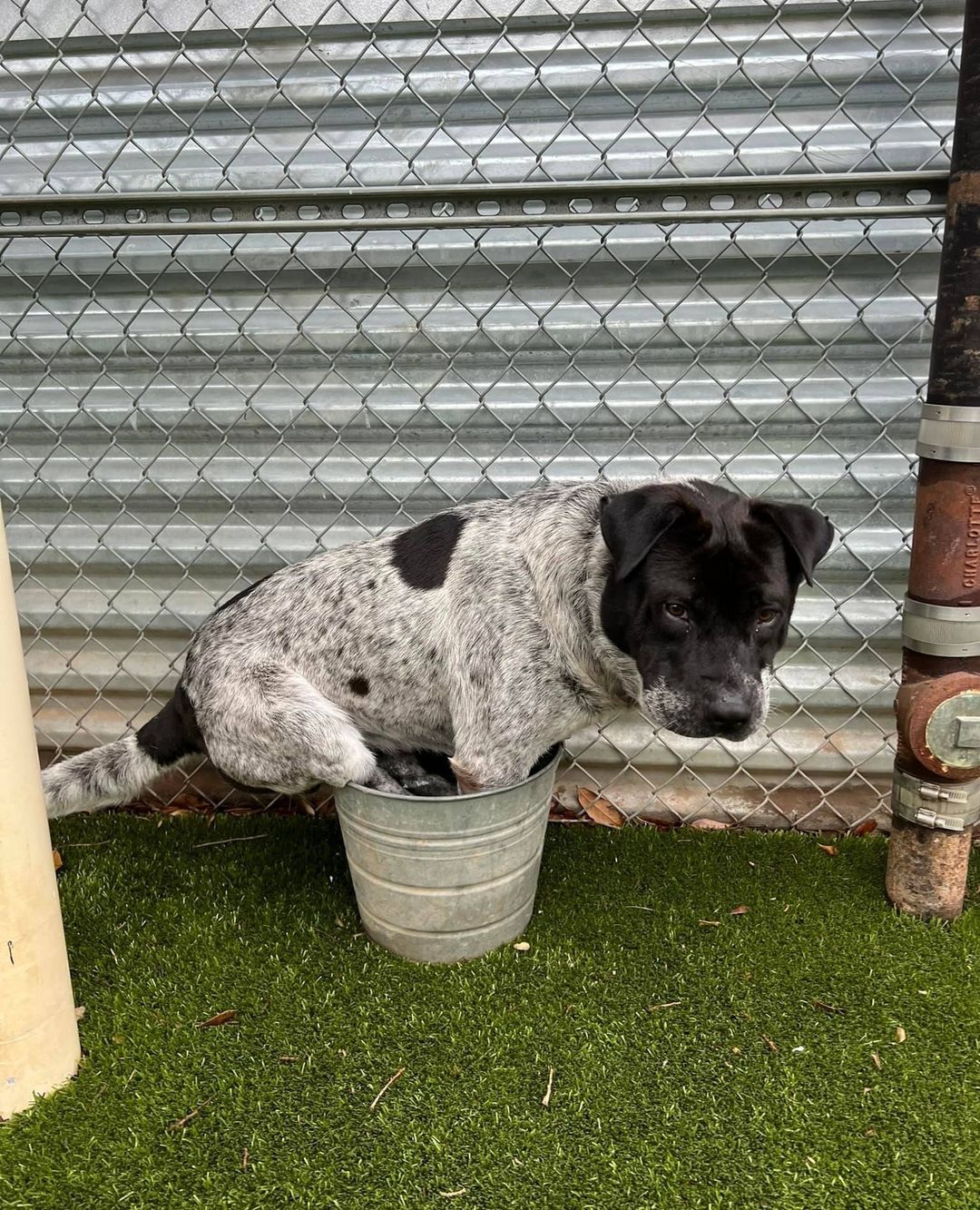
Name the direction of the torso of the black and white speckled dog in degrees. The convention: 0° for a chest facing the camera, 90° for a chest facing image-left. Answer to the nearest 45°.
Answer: approximately 270°

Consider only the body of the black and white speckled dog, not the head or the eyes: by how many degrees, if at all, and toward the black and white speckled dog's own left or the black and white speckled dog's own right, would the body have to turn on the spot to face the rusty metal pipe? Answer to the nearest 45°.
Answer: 0° — it already faces it

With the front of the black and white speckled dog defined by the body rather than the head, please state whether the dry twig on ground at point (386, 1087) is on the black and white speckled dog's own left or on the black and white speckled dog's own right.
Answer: on the black and white speckled dog's own right

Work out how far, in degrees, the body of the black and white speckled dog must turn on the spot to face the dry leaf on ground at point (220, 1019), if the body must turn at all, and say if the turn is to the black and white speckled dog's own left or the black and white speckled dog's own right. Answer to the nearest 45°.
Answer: approximately 135° to the black and white speckled dog's own right

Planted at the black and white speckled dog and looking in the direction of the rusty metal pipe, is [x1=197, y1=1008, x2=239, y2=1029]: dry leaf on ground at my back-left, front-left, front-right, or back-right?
back-right

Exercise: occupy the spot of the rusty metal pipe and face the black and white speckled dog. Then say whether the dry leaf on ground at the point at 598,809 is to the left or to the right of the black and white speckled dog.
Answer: right
